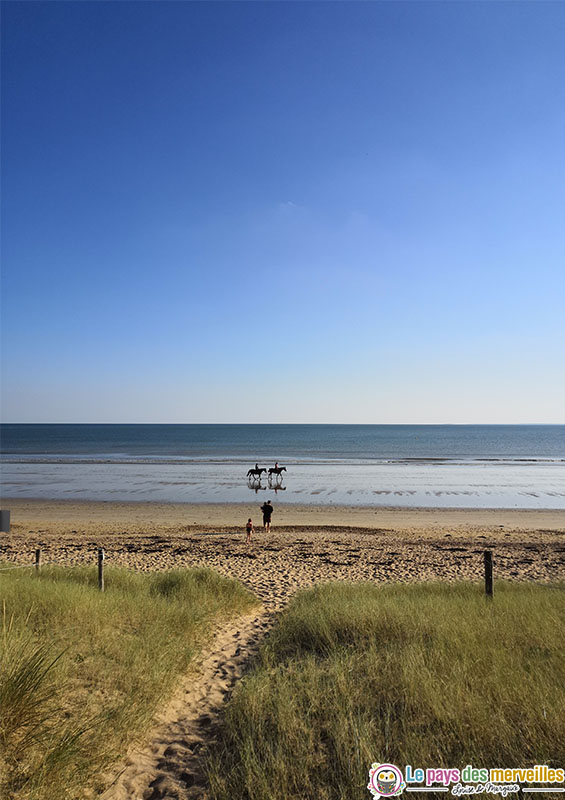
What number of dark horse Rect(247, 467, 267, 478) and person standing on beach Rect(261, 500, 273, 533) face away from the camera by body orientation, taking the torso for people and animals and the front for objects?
1

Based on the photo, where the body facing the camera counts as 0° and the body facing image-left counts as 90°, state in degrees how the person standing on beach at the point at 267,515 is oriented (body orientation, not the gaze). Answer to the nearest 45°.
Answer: approximately 180°

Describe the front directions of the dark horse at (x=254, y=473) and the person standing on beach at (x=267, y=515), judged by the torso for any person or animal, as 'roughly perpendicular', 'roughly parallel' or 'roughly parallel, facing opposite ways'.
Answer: roughly perpendicular

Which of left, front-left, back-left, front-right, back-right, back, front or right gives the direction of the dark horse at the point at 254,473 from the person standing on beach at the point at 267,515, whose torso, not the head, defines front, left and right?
front
